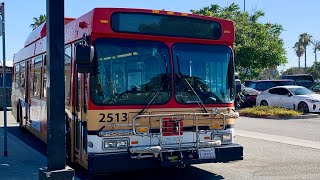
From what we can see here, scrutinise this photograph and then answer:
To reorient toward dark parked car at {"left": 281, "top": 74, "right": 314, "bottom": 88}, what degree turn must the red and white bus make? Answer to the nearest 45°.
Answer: approximately 90° to its left

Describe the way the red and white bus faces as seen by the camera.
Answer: facing the viewer and to the right of the viewer

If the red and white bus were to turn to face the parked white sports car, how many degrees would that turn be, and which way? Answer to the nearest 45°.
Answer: approximately 90° to its left

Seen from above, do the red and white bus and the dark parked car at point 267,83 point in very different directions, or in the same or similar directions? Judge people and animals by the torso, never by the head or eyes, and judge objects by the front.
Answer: very different directions

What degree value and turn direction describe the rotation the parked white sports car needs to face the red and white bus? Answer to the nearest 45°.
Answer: approximately 45° to its right

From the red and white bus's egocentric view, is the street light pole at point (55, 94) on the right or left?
on its right
